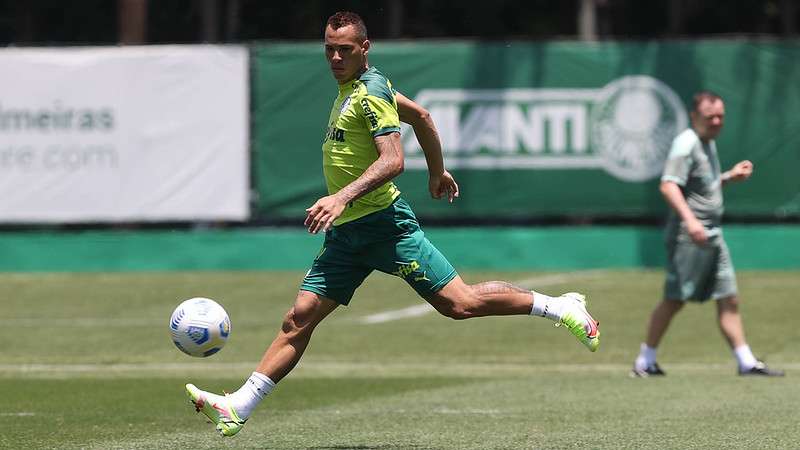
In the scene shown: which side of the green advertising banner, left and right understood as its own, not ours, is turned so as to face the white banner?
right

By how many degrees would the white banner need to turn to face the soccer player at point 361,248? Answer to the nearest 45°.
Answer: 0° — it already faces them

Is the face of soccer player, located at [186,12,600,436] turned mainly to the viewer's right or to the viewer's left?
to the viewer's left

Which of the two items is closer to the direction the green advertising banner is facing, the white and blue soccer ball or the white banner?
the white and blue soccer ball
